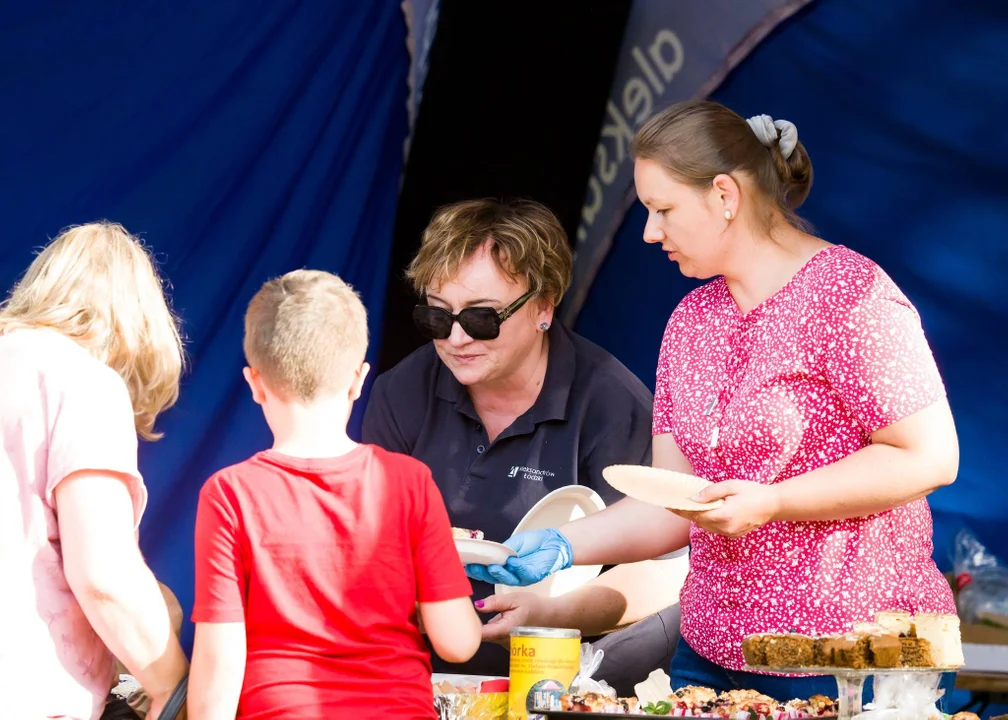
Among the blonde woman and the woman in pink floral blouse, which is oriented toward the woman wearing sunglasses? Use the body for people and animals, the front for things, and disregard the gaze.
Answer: the blonde woman

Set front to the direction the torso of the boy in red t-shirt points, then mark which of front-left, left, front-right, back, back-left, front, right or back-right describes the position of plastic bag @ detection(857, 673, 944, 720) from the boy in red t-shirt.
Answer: right

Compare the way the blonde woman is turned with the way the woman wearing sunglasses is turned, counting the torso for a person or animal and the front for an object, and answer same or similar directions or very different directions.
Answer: very different directions

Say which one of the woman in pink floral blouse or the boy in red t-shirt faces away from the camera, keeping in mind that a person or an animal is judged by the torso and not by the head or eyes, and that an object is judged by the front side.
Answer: the boy in red t-shirt

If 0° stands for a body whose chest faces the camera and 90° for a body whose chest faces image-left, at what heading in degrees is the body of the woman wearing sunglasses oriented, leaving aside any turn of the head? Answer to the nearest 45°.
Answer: approximately 45°

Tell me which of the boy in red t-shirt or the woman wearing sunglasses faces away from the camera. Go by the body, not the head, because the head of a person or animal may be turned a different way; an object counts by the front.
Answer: the boy in red t-shirt

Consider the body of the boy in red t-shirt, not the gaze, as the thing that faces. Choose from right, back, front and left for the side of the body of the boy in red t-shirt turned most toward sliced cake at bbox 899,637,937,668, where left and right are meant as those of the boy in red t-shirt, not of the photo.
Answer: right

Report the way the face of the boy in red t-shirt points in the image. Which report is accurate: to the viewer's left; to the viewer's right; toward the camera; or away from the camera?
away from the camera

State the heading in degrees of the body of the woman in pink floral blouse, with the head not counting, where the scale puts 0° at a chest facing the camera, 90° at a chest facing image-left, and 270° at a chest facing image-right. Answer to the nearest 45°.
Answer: approximately 45°

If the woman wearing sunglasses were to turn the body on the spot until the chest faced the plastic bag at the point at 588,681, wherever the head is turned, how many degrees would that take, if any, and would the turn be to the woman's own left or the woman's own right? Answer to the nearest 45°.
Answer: approximately 45° to the woman's own left

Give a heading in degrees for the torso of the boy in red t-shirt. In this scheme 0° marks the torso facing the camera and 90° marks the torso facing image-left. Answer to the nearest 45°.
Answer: approximately 180°

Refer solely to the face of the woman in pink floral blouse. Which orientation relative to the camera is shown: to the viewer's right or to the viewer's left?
to the viewer's left

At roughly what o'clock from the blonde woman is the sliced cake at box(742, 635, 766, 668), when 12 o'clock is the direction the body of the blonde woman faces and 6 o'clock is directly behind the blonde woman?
The sliced cake is roughly at 2 o'clock from the blonde woman.

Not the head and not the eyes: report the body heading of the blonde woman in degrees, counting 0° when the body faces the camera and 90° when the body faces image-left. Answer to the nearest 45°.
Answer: approximately 225°
